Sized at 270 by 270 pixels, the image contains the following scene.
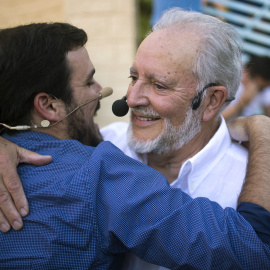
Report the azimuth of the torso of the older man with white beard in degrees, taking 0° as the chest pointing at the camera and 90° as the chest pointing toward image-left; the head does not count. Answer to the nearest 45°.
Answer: approximately 45°

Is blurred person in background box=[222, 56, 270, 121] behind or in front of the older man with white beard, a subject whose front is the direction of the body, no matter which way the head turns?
behind
